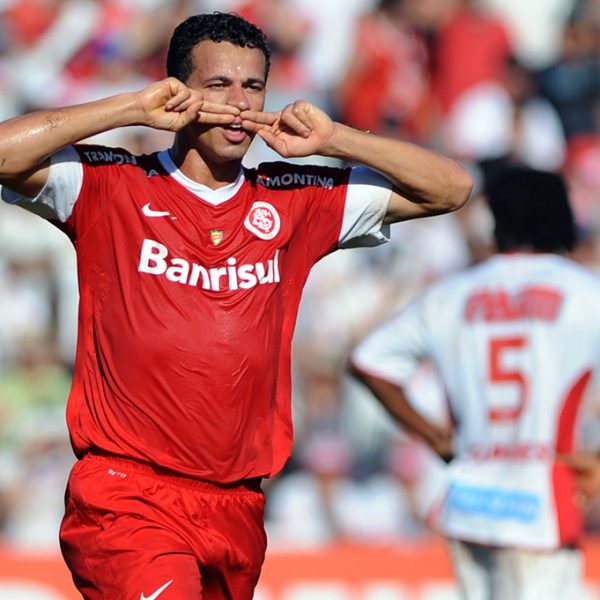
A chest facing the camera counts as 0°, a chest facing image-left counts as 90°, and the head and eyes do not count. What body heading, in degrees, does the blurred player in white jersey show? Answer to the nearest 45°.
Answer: approximately 180°

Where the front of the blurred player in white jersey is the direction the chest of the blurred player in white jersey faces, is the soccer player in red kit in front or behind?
behind

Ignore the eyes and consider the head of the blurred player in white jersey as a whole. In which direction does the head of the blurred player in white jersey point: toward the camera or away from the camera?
away from the camera
